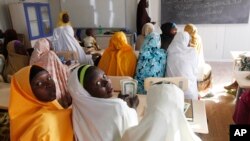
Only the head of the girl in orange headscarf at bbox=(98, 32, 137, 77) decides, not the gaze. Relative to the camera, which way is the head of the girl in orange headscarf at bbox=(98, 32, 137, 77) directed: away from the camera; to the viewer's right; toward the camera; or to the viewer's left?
away from the camera

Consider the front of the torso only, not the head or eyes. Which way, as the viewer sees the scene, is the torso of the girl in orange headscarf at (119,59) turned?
away from the camera

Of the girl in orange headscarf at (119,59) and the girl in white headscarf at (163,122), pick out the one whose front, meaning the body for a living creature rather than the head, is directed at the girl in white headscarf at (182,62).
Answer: the girl in white headscarf at (163,122)

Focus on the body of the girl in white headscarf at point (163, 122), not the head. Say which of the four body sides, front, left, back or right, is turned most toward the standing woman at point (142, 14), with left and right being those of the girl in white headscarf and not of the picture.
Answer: front

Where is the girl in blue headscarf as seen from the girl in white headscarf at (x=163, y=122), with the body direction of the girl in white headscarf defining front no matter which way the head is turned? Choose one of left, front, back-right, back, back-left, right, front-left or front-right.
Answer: front

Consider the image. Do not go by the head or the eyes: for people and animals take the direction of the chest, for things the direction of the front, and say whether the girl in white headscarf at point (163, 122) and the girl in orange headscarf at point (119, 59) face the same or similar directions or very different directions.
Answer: same or similar directions

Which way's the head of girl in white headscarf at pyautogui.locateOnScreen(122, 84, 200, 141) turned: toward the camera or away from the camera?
away from the camera

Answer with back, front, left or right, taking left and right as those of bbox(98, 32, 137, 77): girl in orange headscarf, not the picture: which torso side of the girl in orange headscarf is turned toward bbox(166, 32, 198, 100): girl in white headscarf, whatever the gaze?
right

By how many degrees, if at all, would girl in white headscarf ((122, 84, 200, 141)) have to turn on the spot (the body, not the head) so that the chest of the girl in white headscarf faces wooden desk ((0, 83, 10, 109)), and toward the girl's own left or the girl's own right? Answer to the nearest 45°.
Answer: approximately 45° to the girl's own left

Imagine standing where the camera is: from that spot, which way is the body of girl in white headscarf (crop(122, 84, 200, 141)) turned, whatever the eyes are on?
away from the camera

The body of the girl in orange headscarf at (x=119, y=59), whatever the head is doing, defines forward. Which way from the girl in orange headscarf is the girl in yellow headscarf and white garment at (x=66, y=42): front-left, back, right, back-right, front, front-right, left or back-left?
front-left

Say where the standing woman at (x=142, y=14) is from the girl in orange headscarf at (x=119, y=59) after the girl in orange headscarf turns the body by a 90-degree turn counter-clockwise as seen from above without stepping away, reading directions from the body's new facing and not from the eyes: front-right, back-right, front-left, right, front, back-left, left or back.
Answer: right
